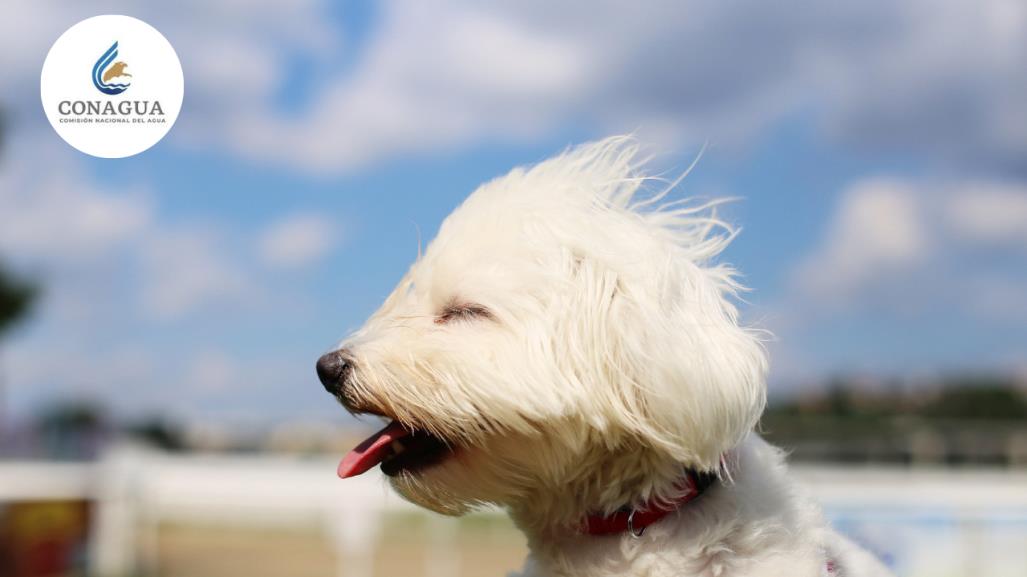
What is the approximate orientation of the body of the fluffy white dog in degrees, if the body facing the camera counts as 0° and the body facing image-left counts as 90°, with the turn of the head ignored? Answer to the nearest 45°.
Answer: approximately 90°

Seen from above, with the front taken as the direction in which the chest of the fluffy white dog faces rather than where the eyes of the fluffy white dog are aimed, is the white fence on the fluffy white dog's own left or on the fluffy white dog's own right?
on the fluffy white dog's own right
